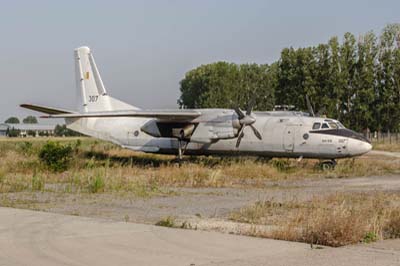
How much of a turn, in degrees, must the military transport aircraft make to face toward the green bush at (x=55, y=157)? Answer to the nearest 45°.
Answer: approximately 135° to its right

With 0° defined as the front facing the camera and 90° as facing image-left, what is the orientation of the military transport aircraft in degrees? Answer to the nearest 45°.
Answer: approximately 315°
